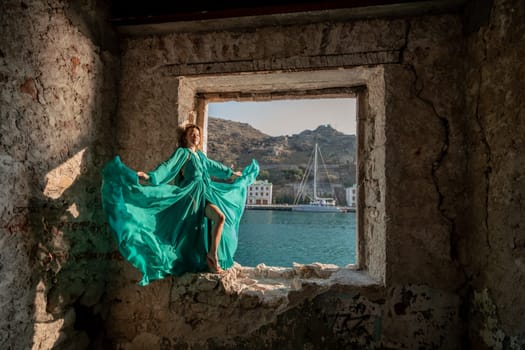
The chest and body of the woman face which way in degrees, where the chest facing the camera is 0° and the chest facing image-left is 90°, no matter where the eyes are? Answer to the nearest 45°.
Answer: approximately 315°

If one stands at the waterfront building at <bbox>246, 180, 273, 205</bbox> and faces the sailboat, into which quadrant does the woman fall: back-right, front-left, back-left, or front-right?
back-right

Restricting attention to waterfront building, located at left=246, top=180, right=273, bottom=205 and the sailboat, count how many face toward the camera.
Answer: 1

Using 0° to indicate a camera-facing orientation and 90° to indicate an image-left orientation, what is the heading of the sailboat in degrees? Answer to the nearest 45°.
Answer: approximately 90°

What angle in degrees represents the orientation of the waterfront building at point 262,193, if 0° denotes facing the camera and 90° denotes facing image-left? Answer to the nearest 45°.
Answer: approximately 0°

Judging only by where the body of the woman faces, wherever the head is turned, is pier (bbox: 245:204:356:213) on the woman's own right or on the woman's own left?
on the woman's own left

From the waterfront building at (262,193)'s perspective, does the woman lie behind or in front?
in front

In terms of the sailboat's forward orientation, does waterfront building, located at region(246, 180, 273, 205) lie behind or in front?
in front
